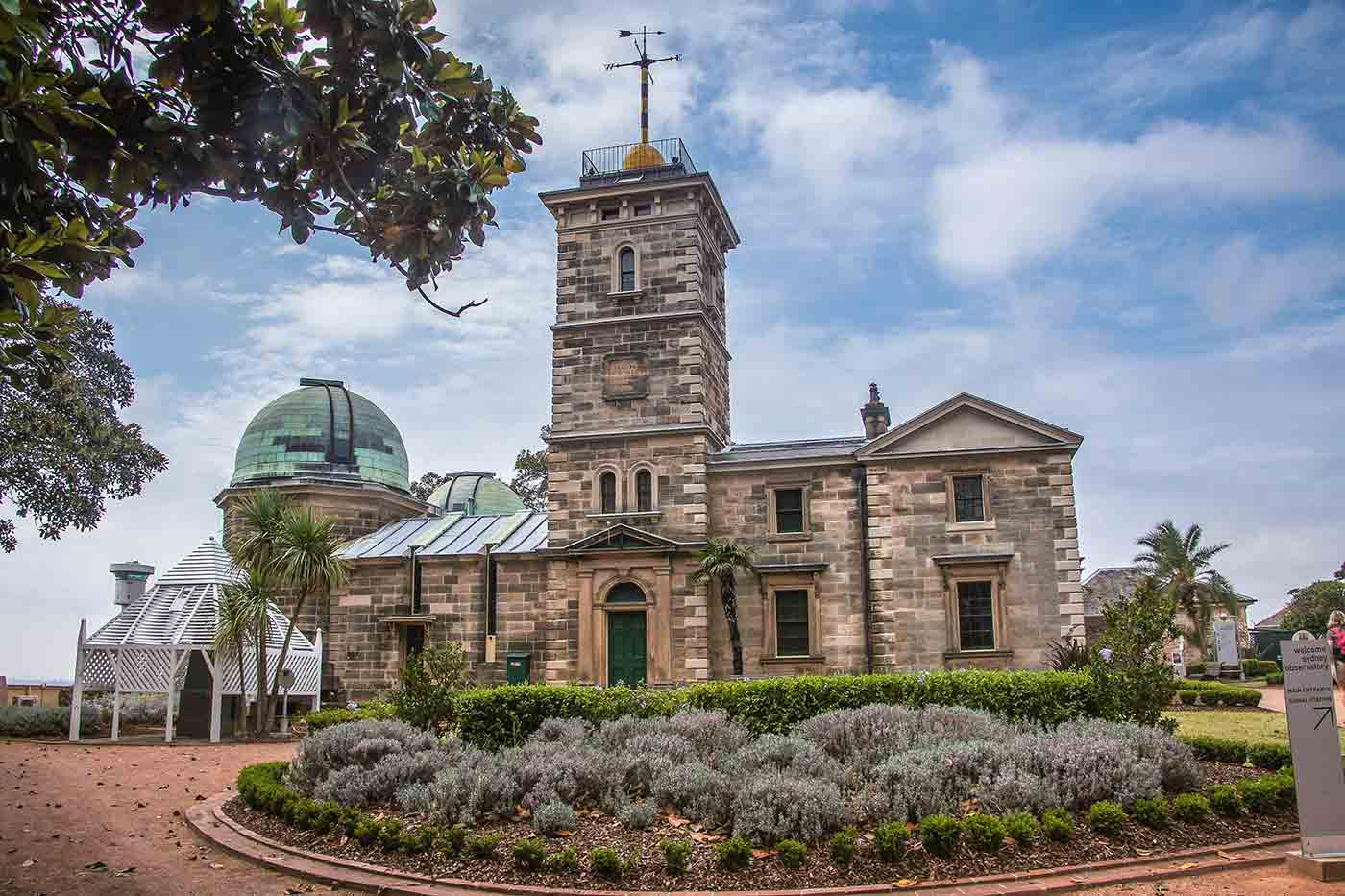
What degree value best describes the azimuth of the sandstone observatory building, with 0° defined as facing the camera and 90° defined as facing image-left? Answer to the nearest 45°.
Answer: approximately 0°

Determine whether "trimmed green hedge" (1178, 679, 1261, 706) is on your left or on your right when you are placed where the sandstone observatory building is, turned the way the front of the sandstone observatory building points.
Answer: on your left

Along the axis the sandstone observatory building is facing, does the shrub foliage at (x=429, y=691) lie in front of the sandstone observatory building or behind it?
in front

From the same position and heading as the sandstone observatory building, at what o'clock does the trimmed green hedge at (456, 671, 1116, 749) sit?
The trimmed green hedge is roughly at 12 o'clock from the sandstone observatory building.

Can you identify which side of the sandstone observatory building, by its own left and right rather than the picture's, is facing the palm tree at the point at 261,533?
right

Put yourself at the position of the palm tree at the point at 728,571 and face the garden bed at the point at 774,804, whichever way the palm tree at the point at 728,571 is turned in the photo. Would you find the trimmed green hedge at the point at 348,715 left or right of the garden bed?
right

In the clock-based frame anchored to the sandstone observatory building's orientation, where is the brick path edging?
The brick path edging is roughly at 12 o'clock from the sandstone observatory building.

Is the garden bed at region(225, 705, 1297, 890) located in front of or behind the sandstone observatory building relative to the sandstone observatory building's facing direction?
in front

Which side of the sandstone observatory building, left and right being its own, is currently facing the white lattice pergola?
right

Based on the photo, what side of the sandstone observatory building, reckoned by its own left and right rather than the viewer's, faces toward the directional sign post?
front
